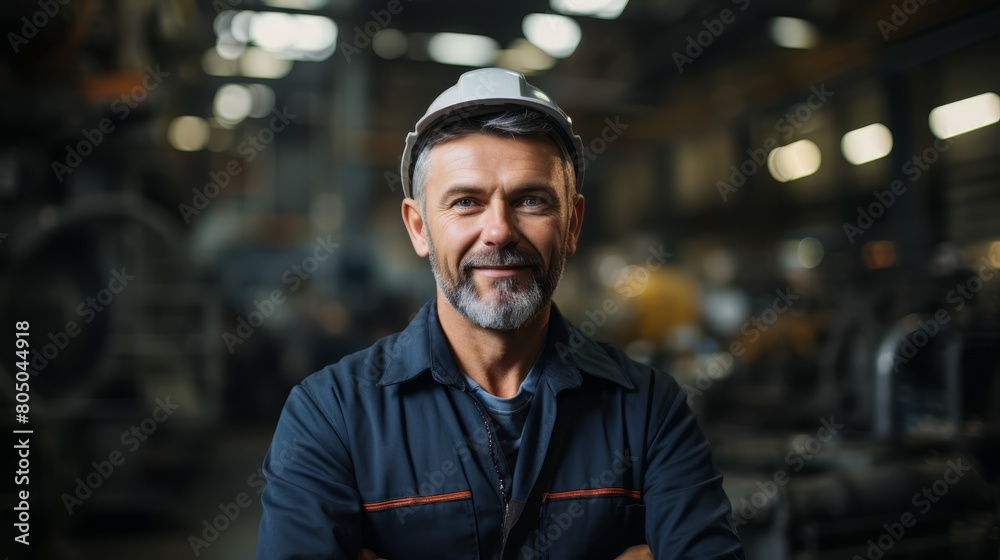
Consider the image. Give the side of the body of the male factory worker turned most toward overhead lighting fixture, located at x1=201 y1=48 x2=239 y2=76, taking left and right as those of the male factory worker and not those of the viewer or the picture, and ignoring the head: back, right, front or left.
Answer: back

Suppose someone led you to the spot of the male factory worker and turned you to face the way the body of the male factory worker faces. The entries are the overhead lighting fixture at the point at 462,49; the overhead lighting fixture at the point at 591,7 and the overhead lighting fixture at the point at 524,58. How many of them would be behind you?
3

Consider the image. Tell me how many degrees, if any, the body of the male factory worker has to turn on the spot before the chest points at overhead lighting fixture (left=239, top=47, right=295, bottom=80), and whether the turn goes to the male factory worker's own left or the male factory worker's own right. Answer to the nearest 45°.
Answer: approximately 180°

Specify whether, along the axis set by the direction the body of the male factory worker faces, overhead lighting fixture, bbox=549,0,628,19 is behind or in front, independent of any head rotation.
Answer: behind

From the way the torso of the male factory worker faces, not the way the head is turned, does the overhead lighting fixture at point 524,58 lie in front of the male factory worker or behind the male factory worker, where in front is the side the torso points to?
behind

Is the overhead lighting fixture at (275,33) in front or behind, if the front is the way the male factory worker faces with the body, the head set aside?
behind

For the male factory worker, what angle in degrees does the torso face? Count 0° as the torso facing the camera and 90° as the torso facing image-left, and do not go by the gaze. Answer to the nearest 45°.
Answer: approximately 0°
